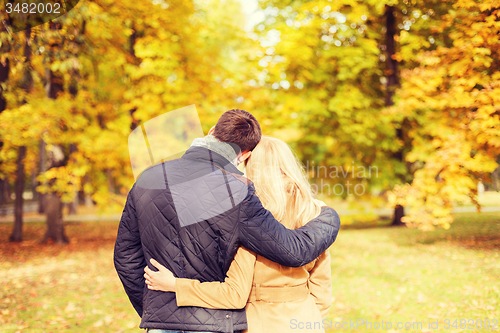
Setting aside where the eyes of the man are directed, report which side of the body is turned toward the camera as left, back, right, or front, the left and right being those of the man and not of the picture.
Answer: back

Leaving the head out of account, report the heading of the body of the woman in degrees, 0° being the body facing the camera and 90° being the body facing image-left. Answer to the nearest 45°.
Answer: approximately 180°

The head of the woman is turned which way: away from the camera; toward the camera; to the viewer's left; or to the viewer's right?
away from the camera
